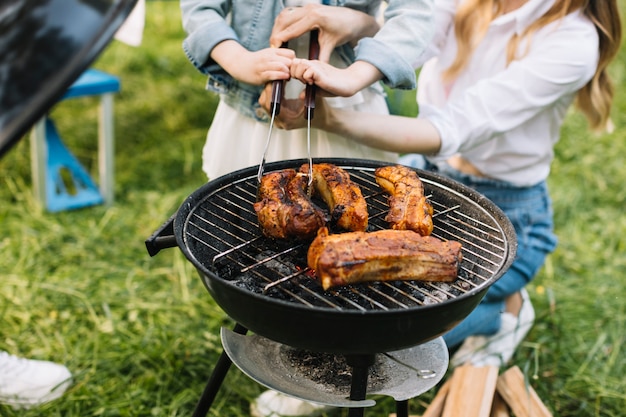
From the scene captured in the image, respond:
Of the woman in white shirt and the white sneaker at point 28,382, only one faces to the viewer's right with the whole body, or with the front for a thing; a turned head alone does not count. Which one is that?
the white sneaker

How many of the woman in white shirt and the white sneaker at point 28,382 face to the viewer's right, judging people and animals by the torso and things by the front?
1

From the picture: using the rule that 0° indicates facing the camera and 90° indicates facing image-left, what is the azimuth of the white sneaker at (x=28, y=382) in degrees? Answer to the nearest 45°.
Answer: approximately 270°

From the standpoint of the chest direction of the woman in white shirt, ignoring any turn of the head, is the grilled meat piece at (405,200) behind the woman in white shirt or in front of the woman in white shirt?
in front

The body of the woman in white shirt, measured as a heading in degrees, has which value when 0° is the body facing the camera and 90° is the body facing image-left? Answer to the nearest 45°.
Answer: approximately 45°

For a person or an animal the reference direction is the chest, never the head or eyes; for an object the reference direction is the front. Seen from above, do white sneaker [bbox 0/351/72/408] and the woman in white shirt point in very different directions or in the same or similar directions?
very different directions
